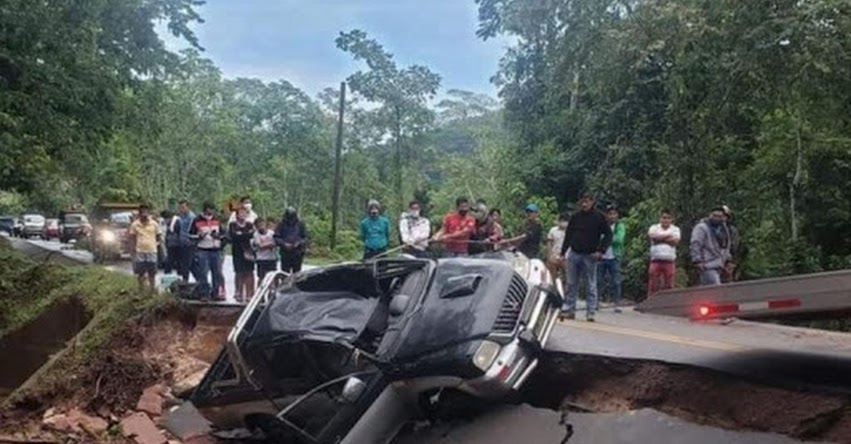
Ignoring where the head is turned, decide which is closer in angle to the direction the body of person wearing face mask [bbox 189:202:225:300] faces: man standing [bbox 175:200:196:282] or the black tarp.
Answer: the black tarp

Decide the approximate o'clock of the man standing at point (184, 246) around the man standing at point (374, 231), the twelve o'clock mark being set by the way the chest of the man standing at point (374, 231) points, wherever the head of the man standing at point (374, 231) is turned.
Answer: the man standing at point (184, 246) is roughly at 4 o'clock from the man standing at point (374, 231).

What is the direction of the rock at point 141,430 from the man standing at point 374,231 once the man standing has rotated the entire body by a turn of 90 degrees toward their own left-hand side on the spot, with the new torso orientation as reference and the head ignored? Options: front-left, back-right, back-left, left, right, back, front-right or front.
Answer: back-right

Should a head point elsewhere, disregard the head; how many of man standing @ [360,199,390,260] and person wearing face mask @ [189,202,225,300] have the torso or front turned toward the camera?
2

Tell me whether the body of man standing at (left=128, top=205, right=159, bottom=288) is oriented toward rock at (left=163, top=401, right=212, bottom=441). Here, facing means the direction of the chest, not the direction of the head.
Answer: yes

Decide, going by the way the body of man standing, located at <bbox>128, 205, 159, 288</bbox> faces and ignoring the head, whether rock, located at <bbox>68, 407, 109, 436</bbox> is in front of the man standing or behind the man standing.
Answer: in front

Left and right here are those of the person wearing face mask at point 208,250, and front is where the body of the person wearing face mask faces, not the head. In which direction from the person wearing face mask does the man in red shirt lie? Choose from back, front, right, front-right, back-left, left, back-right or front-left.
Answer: front-left

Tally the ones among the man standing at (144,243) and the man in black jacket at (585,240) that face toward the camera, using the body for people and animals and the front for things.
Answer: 2

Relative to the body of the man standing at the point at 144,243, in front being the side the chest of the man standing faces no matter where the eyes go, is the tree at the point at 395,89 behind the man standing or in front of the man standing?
behind

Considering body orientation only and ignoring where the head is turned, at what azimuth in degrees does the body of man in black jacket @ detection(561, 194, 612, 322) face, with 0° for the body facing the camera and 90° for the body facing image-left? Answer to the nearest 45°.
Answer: approximately 0°
